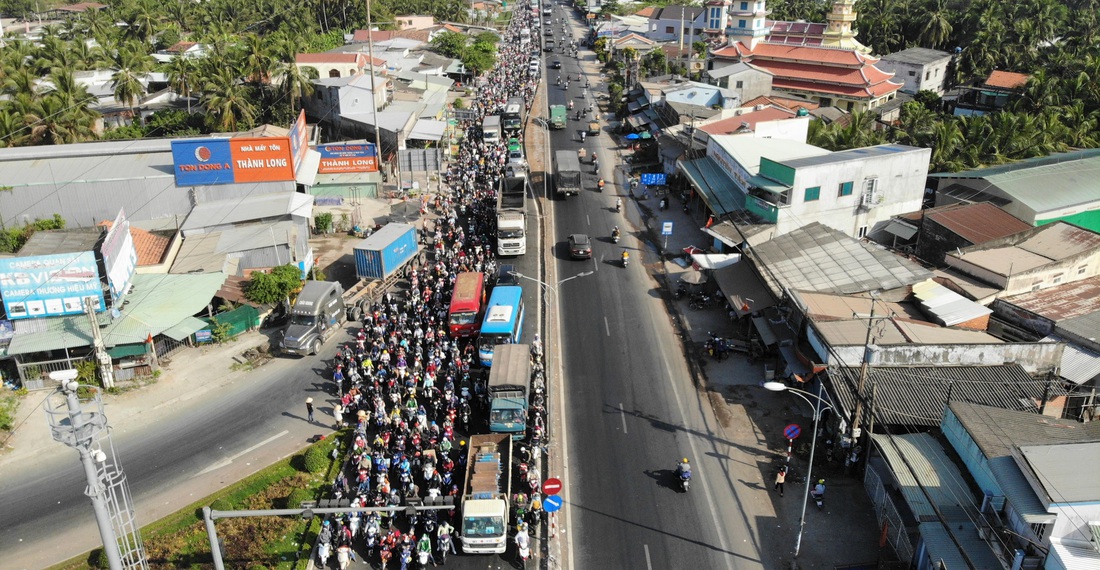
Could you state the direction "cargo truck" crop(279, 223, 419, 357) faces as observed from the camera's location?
facing the viewer and to the left of the viewer

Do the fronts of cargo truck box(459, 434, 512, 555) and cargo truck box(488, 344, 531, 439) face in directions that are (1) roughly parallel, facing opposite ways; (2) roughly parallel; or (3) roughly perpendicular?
roughly parallel

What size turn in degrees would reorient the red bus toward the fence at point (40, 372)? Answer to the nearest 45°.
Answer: approximately 90° to its right

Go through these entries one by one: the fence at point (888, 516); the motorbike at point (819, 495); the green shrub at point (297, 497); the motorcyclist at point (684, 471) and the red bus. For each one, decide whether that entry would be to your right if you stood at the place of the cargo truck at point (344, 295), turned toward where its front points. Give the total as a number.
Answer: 0

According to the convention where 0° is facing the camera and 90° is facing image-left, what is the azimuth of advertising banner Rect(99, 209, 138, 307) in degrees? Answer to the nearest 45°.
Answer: approximately 315°

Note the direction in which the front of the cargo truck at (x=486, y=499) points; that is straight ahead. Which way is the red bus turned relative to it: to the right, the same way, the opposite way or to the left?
the same way

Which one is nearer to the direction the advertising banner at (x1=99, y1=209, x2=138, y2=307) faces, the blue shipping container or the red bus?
the red bus

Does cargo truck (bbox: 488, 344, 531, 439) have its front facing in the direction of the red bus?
no

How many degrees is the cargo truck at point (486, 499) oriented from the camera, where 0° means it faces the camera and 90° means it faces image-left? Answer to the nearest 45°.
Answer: approximately 0°

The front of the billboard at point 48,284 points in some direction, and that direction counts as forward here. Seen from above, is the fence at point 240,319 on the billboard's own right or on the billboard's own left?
on the billboard's own left

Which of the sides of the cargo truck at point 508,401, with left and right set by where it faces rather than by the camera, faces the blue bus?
back

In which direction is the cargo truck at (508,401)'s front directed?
toward the camera

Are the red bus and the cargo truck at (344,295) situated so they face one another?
no

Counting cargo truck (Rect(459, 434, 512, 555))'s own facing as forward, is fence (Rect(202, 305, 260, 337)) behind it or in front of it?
behind

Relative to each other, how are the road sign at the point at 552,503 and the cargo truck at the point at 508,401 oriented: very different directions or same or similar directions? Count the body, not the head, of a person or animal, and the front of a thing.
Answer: same or similar directions

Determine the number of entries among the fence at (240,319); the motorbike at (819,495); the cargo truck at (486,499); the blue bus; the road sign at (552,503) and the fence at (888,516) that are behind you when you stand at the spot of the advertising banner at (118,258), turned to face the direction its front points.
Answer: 0

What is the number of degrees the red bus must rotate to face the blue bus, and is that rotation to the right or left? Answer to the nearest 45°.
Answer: approximately 45° to its left

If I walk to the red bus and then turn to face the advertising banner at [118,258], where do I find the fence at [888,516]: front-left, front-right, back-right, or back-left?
back-left

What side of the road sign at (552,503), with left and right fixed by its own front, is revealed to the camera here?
front

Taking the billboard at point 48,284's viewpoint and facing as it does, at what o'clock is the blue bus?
The blue bus is roughly at 10 o'clock from the billboard.

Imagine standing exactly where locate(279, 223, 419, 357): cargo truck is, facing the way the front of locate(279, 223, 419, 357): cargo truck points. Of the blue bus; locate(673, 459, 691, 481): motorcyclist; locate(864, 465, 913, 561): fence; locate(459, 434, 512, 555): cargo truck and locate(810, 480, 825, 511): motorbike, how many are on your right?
0

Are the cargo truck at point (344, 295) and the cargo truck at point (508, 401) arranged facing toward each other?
no

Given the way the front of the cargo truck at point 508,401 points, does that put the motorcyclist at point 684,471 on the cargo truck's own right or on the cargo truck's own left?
on the cargo truck's own left
